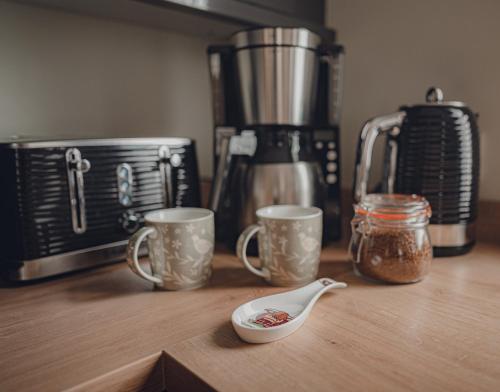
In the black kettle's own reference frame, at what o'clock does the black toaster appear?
The black toaster is roughly at 5 o'clock from the black kettle.

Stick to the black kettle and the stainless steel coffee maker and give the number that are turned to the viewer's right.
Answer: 1

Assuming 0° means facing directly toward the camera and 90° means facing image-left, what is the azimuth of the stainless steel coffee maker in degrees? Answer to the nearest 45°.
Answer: approximately 0°

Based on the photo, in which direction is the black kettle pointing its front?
to the viewer's right

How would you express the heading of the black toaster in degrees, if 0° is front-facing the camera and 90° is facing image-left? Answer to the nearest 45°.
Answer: approximately 315°

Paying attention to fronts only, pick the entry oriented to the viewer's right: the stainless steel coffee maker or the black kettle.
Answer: the black kettle
